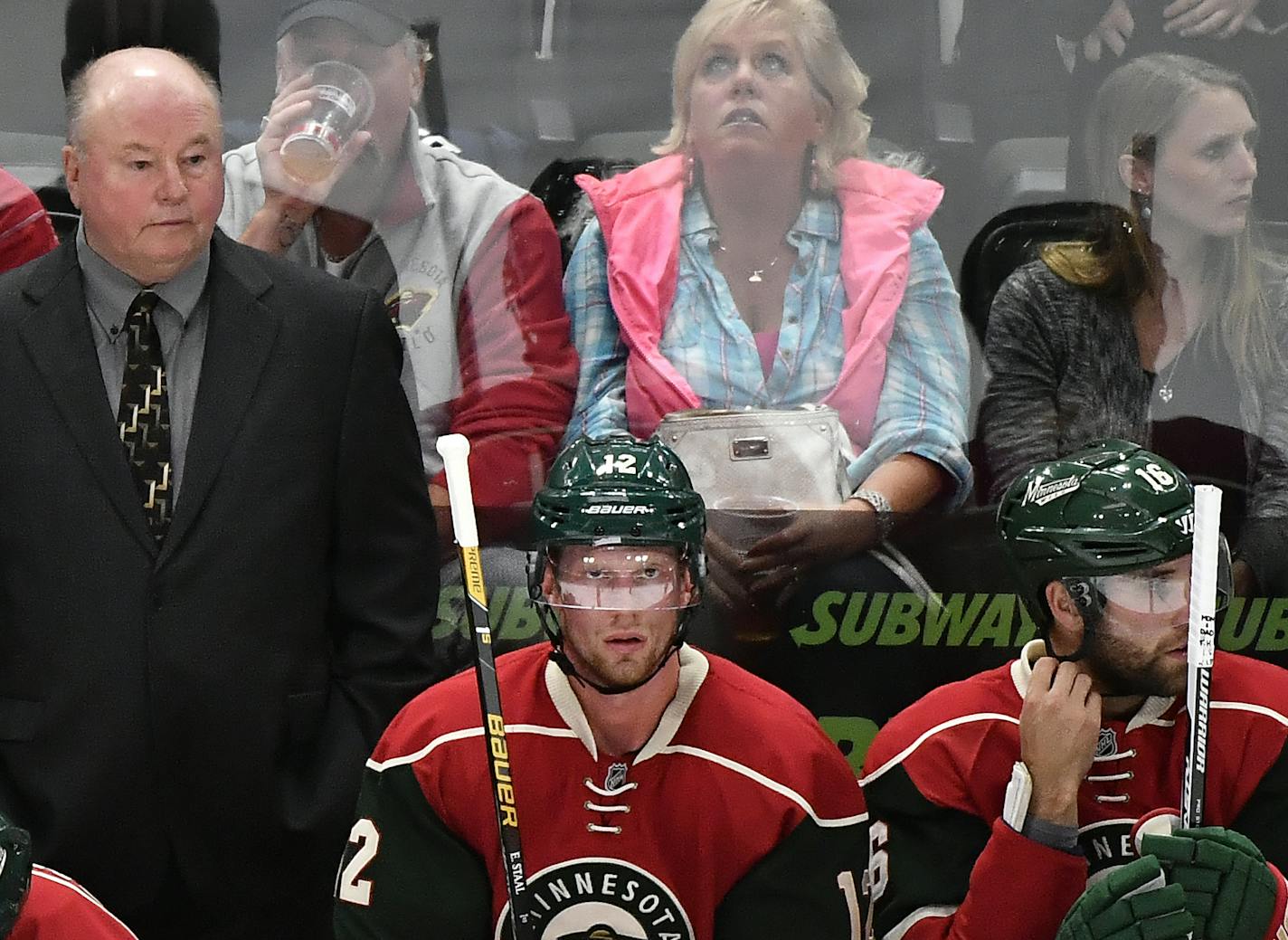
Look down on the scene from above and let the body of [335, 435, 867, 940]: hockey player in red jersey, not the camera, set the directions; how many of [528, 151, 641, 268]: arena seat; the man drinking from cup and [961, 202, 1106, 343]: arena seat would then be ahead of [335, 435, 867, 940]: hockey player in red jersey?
0

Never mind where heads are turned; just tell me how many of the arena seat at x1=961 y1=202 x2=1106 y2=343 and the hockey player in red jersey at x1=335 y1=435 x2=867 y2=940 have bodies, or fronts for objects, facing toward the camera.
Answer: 2

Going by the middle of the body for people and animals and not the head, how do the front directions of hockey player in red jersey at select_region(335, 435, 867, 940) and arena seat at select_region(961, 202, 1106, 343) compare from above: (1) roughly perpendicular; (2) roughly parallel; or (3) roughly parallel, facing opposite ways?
roughly parallel

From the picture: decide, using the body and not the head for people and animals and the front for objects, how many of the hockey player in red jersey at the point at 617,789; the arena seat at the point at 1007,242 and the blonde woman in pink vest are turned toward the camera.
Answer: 3

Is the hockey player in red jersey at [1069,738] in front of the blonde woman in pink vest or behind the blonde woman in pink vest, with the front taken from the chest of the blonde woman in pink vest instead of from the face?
in front

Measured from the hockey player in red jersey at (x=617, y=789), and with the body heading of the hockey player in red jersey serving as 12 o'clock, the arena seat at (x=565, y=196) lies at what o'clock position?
The arena seat is roughly at 6 o'clock from the hockey player in red jersey.

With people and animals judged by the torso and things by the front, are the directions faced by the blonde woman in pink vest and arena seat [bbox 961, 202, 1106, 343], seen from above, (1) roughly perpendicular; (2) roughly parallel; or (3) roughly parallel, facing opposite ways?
roughly parallel

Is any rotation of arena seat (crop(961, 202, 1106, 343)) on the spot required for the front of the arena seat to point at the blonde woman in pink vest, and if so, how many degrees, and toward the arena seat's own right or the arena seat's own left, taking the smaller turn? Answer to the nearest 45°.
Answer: approximately 90° to the arena seat's own right

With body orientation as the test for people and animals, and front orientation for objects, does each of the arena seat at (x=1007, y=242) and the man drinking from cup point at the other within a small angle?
no

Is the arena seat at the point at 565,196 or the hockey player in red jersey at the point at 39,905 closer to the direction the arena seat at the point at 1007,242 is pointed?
the hockey player in red jersey

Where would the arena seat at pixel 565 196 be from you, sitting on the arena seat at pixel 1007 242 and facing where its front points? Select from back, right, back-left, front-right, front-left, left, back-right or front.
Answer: right

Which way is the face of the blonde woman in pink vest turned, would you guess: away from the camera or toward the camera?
toward the camera

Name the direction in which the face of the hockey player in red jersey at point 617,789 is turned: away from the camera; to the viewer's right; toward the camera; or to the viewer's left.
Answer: toward the camera

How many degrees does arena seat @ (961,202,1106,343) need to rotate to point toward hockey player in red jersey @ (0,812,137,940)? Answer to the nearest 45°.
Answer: approximately 45° to its right

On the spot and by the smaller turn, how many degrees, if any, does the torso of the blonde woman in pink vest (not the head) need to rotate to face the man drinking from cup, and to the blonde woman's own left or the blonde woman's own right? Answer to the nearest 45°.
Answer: approximately 90° to the blonde woman's own right

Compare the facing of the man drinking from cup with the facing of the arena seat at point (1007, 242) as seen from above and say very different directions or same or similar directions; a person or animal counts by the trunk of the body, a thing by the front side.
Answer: same or similar directions

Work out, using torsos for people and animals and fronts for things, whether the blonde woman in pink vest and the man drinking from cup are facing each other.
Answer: no

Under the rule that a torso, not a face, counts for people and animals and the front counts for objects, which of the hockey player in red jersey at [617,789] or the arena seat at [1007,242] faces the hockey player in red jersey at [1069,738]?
the arena seat

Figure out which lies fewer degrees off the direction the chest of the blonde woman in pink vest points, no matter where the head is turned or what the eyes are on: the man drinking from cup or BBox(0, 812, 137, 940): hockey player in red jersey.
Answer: the hockey player in red jersey

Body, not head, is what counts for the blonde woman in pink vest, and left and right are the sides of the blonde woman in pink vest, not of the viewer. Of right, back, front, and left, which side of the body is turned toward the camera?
front

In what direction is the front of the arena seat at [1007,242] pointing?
toward the camera
